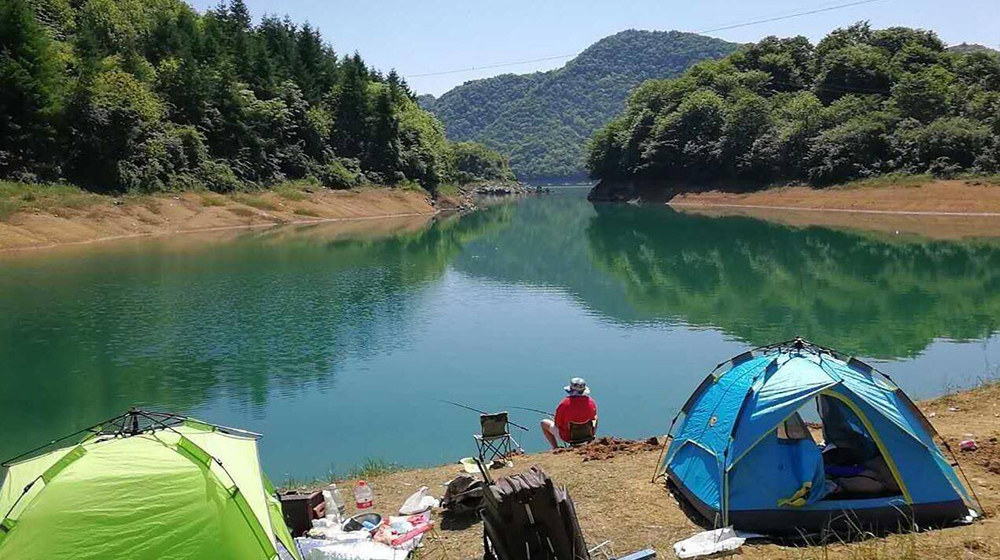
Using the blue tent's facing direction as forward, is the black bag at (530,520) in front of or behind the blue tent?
in front

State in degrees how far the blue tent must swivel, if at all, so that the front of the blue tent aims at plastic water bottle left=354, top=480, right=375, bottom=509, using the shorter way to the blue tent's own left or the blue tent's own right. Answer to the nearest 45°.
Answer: approximately 90° to the blue tent's own right

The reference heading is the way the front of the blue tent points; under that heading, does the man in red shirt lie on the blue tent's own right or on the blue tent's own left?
on the blue tent's own right

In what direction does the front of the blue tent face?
toward the camera

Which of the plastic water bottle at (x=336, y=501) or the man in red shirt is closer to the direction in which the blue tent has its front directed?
the plastic water bottle

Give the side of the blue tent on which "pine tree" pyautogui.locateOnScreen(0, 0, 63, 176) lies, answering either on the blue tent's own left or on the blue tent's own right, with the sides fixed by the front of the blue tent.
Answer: on the blue tent's own right

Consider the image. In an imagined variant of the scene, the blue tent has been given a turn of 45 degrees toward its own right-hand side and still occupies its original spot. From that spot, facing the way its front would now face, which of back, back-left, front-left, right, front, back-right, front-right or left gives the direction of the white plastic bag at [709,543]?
front

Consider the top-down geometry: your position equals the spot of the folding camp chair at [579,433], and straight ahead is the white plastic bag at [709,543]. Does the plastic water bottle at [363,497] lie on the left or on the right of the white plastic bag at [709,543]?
right

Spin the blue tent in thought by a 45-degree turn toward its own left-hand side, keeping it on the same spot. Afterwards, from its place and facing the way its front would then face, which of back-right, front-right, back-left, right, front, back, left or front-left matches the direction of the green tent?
right

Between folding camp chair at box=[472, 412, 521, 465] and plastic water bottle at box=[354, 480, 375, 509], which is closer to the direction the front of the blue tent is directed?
the plastic water bottle

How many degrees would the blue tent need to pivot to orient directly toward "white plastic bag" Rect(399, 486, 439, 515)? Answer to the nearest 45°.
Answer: approximately 90° to its right
